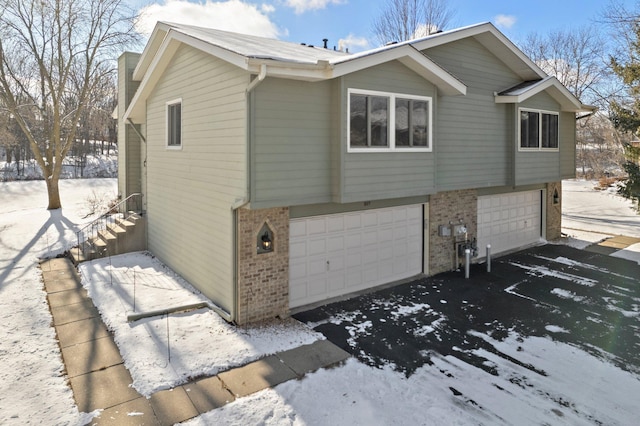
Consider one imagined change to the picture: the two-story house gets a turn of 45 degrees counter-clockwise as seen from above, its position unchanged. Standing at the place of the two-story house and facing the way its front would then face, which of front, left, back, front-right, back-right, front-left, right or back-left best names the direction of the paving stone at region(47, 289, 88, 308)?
back

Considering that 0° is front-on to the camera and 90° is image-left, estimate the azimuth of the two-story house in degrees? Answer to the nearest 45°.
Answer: approximately 315°
